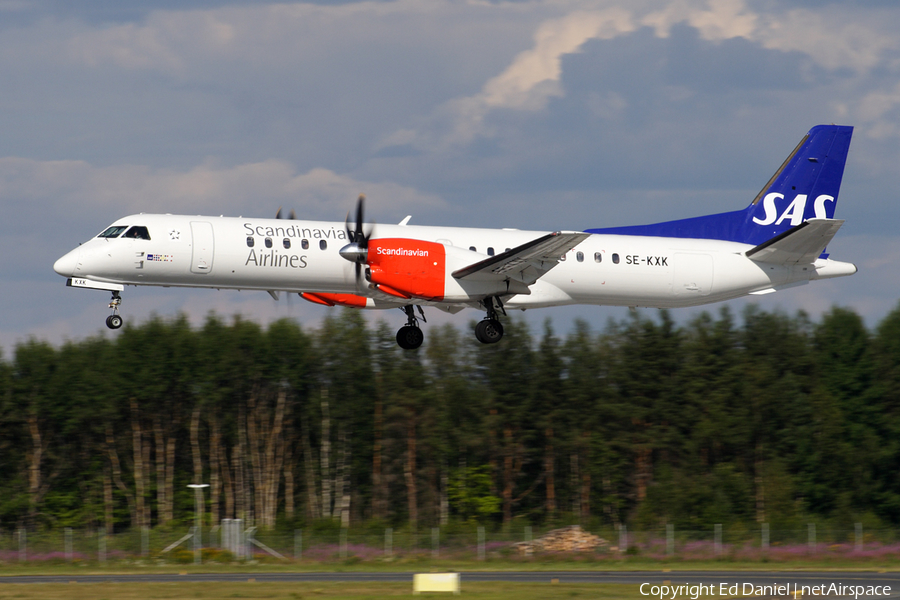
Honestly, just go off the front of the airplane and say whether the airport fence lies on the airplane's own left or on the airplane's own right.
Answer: on the airplane's own right

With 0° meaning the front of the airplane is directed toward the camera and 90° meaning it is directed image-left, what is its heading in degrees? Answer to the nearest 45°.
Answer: approximately 90°
